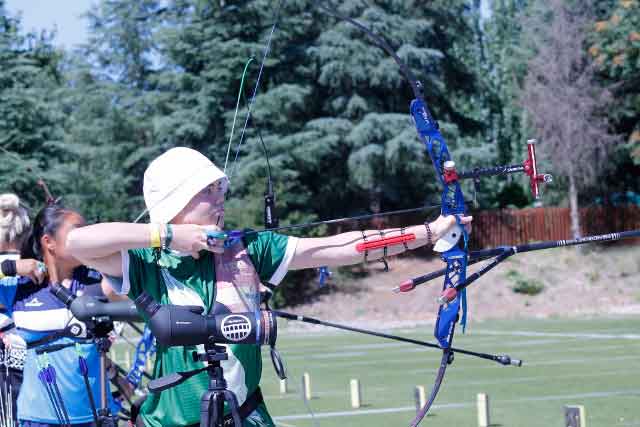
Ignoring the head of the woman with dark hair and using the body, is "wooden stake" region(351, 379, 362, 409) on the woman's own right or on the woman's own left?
on the woman's own left

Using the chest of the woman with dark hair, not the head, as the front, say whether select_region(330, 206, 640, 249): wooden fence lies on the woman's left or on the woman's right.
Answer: on the woman's left

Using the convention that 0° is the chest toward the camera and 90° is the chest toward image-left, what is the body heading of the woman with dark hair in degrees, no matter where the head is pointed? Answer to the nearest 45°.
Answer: approximately 315°

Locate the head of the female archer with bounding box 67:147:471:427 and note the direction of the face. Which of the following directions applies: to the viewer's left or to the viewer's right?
to the viewer's right

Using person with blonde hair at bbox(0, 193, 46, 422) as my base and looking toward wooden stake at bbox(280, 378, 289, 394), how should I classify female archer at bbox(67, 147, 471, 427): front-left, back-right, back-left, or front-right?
back-right

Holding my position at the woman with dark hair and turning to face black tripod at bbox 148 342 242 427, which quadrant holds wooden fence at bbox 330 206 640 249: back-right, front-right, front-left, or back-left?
back-left

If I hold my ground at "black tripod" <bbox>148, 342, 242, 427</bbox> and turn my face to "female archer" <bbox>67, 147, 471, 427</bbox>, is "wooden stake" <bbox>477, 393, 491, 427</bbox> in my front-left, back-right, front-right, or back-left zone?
front-right
